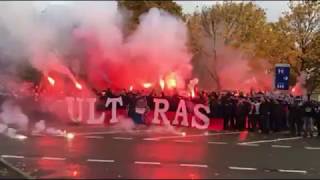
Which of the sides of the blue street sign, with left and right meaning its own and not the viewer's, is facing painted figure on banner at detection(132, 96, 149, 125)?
right

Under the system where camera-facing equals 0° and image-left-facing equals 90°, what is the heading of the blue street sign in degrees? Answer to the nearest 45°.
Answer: approximately 0°

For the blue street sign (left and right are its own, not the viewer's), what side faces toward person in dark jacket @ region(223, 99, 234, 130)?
right
